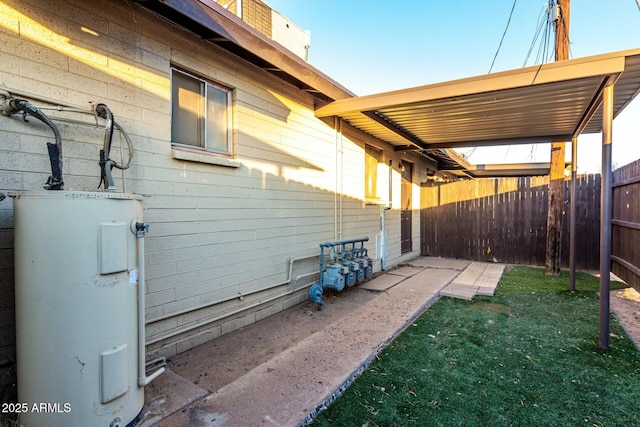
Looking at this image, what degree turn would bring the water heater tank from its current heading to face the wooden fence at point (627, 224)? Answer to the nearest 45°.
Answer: approximately 45° to its left

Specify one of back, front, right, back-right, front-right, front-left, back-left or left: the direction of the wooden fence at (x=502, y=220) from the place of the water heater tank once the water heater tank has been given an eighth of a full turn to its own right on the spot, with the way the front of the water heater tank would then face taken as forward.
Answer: left

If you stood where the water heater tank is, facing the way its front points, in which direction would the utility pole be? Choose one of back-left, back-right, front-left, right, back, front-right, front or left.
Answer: front-left

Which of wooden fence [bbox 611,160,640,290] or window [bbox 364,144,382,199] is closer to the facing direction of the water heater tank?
the wooden fence

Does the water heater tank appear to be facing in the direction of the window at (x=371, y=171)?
no

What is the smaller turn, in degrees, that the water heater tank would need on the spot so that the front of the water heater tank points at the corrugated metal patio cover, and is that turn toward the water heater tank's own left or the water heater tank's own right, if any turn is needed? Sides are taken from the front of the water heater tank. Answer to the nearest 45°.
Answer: approximately 45° to the water heater tank's own left

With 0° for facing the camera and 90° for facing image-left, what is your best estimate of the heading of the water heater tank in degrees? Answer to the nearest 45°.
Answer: approximately 315°
